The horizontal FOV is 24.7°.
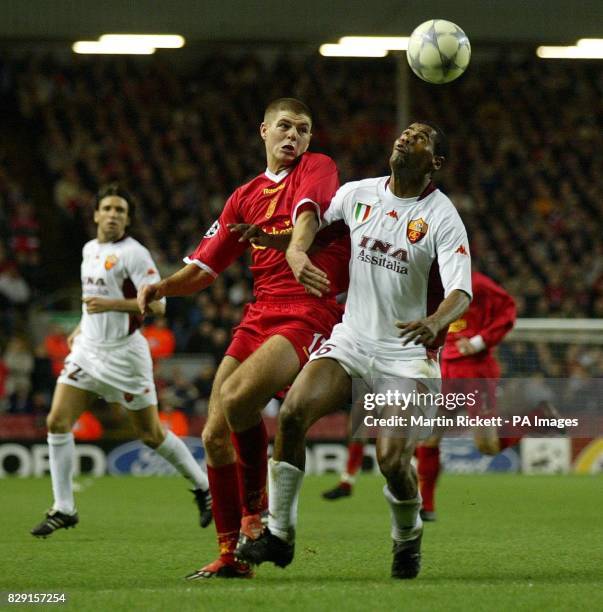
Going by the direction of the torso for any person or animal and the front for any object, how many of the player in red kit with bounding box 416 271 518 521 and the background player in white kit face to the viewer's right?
0

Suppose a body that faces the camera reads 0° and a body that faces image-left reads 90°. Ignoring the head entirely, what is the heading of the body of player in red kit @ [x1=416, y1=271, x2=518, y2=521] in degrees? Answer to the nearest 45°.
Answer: approximately 45°

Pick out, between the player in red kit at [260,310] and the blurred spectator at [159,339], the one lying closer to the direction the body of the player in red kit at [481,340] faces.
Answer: the player in red kit

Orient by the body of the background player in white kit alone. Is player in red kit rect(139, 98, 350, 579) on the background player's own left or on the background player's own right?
on the background player's own left

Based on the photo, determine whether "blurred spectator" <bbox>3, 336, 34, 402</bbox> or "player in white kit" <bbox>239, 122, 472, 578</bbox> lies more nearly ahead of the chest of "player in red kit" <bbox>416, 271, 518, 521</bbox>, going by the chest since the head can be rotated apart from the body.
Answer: the player in white kit

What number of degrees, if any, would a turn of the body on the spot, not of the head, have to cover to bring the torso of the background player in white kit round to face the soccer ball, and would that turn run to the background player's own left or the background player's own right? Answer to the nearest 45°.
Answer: approximately 90° to the background player's own left

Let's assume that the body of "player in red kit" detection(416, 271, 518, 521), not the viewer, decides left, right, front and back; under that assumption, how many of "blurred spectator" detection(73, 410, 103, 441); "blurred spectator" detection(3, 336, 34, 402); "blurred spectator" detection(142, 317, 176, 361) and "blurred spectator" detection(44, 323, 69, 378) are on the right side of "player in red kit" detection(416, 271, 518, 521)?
4

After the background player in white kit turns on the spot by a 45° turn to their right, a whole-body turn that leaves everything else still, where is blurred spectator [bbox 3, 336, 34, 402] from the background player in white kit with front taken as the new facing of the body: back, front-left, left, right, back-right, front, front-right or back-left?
right

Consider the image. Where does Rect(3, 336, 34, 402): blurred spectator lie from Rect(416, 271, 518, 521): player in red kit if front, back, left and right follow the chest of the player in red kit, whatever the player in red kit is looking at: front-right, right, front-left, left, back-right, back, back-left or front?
right

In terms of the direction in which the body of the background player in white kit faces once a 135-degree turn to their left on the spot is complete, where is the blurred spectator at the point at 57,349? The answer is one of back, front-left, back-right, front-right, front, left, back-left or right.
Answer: left

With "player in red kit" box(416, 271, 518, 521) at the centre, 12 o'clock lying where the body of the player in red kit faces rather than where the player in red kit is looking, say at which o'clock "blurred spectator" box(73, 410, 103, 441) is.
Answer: The blurred spectator is roughly at 3 o'clock from the player in red kit.
